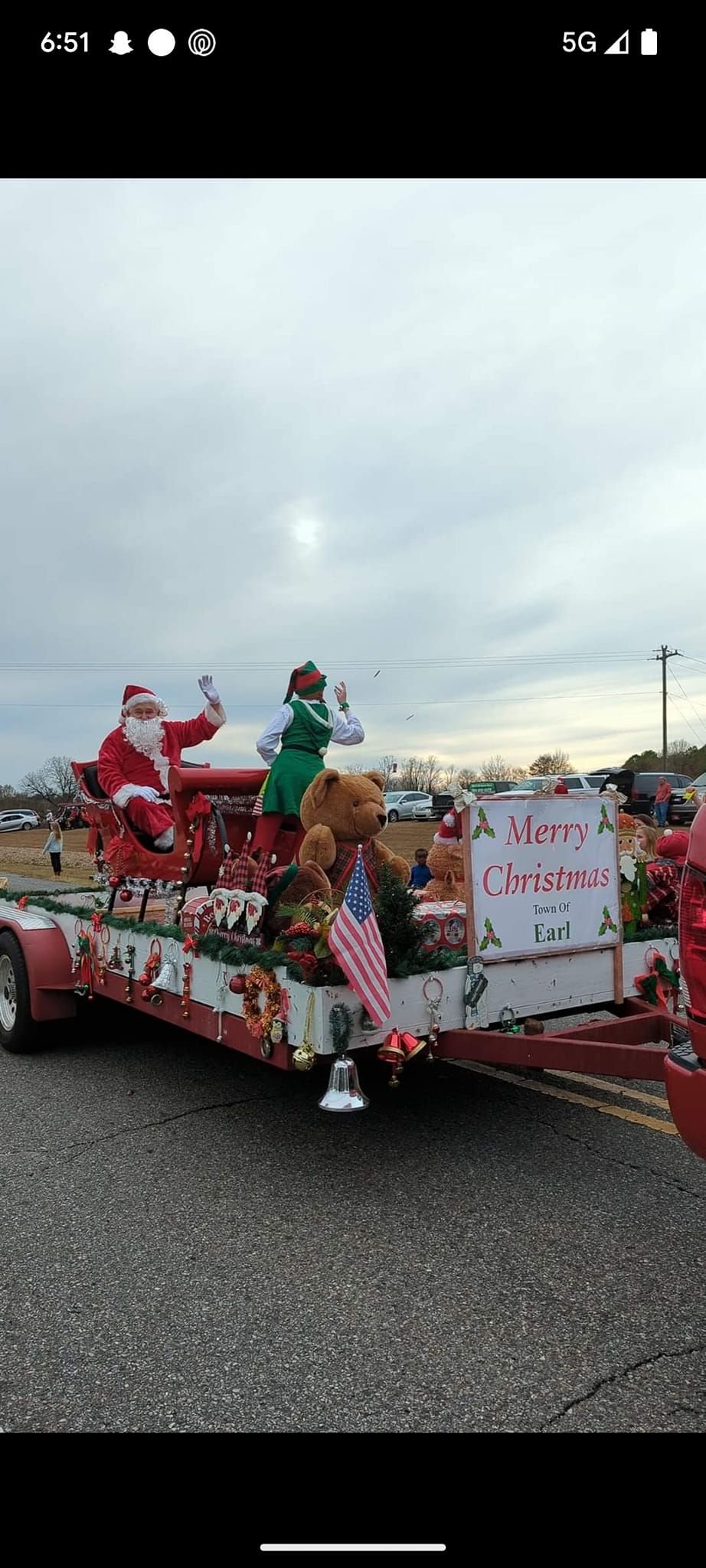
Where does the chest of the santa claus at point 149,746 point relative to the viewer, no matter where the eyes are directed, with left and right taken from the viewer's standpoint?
facing the viewer and to the right of the viewer

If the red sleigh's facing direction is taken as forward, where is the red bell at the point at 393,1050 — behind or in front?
in front

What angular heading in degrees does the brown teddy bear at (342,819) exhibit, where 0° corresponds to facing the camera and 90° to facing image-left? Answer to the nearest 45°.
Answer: approximately 315°

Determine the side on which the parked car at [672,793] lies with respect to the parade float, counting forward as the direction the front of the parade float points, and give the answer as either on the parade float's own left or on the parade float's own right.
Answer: on the parade float's own left

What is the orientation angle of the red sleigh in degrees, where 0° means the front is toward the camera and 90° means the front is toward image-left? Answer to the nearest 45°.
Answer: approximately 315°

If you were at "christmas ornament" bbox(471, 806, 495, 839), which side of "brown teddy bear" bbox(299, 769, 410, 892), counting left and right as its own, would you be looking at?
front

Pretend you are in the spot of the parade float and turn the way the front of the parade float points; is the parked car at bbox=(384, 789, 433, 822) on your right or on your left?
on your left

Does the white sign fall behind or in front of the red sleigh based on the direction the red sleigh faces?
in front

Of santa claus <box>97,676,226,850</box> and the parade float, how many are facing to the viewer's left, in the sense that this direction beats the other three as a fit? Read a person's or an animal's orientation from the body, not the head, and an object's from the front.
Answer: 0
